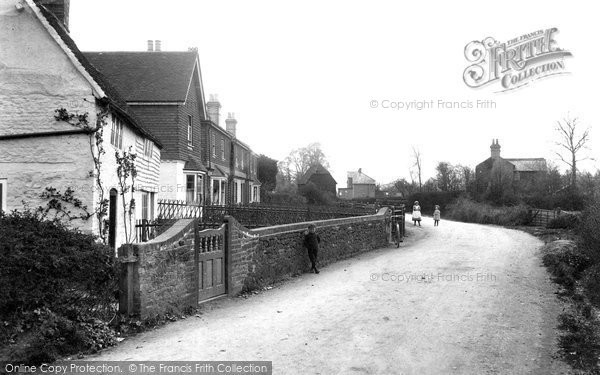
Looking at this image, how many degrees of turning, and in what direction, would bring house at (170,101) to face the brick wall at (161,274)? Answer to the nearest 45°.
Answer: approximately 45° to its right

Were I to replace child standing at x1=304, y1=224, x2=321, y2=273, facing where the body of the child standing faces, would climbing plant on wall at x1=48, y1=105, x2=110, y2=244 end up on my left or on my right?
on my right

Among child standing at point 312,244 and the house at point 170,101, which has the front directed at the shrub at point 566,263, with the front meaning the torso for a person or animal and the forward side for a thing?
the house

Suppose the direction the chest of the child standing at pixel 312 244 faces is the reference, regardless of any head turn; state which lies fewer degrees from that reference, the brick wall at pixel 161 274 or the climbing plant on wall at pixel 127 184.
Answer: the brick wall

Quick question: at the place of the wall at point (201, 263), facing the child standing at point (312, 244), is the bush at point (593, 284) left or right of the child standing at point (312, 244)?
right

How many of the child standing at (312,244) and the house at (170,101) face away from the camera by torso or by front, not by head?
0

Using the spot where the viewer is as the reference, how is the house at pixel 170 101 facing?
facing the viewer and to the right of the viewer

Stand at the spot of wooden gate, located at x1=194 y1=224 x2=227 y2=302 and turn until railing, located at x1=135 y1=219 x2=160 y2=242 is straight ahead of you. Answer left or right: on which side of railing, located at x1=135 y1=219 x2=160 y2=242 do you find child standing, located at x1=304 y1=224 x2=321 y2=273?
right

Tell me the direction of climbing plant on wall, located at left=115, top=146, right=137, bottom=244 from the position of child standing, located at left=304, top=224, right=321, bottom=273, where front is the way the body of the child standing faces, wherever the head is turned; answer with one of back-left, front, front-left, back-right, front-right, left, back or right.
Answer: right

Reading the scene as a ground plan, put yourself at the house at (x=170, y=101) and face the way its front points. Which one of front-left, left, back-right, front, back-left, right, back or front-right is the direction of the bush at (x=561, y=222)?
front-left

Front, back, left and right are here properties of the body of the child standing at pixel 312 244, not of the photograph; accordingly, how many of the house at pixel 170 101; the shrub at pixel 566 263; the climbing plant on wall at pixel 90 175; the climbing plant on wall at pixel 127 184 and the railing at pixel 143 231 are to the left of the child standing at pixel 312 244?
1

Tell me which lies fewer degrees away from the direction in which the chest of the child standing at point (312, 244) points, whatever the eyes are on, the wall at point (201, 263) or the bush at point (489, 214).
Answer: the wall

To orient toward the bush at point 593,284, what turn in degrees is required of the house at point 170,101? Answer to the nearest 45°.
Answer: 0° — it already faces it

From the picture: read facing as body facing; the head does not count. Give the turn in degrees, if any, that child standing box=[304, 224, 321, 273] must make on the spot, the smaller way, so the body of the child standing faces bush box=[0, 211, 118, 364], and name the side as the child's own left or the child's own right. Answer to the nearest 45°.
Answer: approximately 45° to the child's own right

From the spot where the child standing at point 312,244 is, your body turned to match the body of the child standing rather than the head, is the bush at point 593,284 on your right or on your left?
on your left

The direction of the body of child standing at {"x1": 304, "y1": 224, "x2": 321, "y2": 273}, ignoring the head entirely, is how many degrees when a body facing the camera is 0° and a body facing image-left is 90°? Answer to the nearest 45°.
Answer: approximately 0°

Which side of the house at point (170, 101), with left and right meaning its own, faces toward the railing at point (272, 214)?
front
